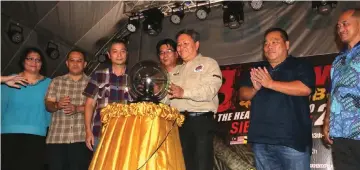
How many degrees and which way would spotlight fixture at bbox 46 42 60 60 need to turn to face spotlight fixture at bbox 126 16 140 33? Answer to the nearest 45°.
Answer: approximately 45° to its left

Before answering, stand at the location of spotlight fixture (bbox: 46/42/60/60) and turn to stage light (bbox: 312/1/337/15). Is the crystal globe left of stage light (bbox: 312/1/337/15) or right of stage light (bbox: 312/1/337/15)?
right

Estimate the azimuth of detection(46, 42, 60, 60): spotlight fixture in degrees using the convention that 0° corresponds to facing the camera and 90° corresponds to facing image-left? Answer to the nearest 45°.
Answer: approximately 315°

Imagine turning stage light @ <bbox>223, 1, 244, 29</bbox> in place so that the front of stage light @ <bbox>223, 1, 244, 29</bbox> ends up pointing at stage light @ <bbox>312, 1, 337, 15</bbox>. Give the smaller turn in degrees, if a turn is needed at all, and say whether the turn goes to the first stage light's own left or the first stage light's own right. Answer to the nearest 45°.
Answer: approximately 90° to the first stage light's own left

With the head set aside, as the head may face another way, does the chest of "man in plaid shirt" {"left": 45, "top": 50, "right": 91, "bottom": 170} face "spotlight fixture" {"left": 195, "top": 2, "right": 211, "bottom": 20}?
no

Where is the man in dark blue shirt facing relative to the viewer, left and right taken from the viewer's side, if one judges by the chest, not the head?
facing the viewer and to the left of the viewer

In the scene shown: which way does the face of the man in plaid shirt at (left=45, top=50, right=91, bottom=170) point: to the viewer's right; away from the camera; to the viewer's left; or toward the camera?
toward the camera

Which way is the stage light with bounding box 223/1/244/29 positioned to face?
toward the camera

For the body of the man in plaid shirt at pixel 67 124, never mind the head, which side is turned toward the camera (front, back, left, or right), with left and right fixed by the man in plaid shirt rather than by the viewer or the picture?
front

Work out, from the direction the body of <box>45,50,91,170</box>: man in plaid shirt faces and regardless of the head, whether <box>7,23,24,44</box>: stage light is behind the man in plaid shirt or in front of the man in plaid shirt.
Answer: behind

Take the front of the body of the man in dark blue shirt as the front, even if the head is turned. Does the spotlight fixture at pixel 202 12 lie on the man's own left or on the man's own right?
on the man's own right

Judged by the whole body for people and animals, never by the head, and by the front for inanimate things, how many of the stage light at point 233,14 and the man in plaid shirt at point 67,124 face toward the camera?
2

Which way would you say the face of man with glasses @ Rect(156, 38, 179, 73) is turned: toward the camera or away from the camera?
toward the camera

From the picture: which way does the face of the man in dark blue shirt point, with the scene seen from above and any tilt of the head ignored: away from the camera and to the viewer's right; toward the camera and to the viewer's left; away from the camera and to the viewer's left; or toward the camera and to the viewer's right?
toward the camera and to the viewer's left

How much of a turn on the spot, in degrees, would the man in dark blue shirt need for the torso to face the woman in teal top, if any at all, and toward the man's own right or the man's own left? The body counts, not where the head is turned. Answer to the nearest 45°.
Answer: approximately 45° to the man's own right

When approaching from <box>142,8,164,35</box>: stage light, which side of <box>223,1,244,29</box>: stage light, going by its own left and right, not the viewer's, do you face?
right
